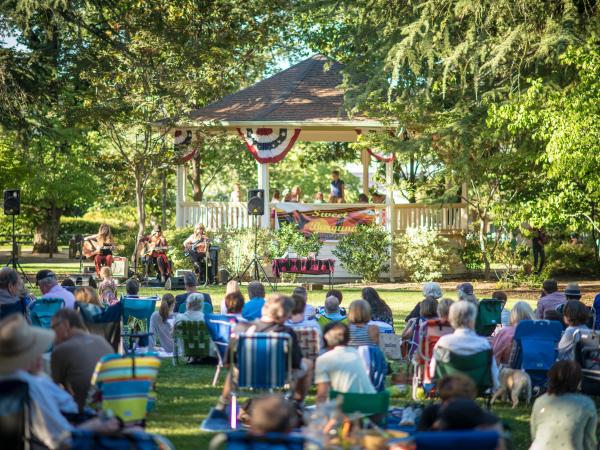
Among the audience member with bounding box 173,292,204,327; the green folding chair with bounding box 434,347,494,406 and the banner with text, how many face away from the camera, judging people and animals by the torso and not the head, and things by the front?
2

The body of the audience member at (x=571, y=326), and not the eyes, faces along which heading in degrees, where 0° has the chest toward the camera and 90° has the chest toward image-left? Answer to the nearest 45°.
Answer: approximately 135°

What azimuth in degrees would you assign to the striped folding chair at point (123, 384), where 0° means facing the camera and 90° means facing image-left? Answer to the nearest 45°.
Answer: approximately 180°

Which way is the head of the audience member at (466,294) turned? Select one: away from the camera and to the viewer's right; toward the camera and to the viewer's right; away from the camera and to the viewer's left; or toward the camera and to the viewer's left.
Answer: away from the camera and to the viewer's left

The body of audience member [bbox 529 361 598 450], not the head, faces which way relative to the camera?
away from the camera

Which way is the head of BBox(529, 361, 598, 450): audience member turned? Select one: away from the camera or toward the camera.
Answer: away from the camera

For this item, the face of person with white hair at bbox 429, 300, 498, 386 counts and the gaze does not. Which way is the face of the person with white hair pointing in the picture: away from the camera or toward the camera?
away from the camera

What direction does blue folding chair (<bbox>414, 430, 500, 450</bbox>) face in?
away from the camera

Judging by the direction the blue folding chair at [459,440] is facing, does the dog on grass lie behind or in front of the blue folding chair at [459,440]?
in front

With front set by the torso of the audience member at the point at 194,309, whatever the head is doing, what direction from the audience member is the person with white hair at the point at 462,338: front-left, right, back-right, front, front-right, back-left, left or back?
back-right

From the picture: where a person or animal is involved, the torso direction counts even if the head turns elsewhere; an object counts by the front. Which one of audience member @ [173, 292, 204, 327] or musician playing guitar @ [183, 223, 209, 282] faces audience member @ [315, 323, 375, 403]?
the musician playing guitar

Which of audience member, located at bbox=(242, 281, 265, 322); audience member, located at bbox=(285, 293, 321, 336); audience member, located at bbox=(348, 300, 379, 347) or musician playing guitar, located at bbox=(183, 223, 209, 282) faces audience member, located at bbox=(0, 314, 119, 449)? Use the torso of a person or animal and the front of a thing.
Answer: the musician playing guitar

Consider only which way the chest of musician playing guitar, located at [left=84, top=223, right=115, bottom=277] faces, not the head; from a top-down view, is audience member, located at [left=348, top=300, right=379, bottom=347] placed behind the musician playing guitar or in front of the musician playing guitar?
in front

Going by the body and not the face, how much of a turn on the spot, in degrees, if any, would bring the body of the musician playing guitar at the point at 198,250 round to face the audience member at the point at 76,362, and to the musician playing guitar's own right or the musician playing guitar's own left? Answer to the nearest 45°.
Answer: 0° — they already face them

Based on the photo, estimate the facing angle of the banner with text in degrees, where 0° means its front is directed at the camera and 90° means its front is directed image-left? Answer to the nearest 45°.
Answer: approximately 0°

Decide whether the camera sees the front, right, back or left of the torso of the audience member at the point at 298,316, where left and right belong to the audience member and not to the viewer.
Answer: back

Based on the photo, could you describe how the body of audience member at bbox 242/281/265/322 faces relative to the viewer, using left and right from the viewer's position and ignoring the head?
facing away from the viewer

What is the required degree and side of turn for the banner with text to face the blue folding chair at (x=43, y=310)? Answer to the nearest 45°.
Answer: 0° — it already faces it
